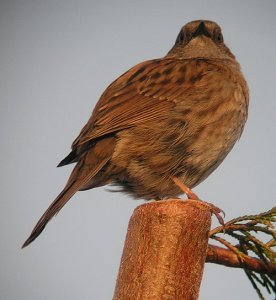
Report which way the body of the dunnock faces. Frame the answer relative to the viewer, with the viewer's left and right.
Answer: facing the viewer and to the right of the viewer
